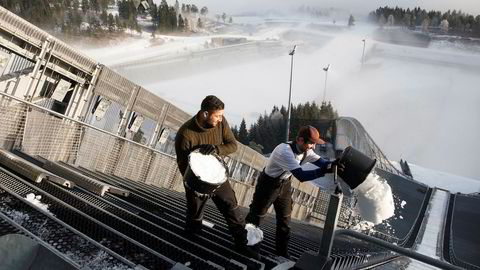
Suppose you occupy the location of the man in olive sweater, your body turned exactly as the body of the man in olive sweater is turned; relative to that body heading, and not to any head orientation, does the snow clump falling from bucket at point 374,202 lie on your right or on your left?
on your left

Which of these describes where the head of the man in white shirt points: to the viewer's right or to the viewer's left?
to the viewer's right

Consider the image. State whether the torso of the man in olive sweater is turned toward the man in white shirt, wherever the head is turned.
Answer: no

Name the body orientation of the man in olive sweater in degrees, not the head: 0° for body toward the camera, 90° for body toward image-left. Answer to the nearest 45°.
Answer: approximately 315°
